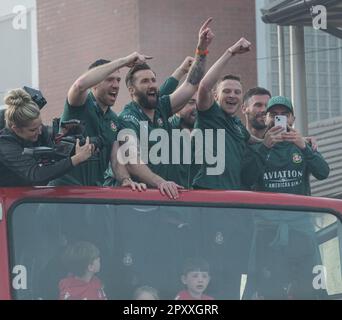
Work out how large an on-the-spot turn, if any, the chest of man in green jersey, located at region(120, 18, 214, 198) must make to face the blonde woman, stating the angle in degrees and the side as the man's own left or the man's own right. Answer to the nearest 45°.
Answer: approximately 90° to the man's own right

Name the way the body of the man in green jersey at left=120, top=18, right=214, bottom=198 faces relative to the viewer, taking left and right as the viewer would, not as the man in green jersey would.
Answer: facing the viewer and to the right of the viewer

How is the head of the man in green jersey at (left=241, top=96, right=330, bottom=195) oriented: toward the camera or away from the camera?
toward the camera

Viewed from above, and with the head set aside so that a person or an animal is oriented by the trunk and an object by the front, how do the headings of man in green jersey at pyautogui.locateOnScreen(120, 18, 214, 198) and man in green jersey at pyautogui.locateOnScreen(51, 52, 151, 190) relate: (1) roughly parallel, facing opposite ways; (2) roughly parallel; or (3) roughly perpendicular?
roughly parallel

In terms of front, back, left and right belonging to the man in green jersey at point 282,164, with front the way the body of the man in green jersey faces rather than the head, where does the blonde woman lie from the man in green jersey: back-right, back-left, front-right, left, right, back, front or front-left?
front-right

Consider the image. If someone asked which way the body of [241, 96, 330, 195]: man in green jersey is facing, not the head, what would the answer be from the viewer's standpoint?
toward the camera

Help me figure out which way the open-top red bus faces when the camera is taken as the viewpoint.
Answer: facing the viewer

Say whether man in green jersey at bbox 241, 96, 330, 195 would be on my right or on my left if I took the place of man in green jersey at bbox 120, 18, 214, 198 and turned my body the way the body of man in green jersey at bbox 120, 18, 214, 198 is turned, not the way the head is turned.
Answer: on my left

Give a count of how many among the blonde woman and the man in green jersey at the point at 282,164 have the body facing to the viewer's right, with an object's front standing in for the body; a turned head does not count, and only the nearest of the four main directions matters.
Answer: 1

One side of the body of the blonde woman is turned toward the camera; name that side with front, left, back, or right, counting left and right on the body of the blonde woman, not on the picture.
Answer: right

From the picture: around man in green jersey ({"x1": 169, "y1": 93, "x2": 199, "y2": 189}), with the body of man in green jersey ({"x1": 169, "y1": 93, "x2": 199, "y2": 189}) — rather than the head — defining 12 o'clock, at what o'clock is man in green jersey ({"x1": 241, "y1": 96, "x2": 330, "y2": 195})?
man in green jersey ({"x1": 241, "y1": 96, "x2": 330, "y2": 195}) is roughly at 10 o'clock from man in green jersey ({"x1": 169, "y1": 93, "x2": 199, "y2": 189}).
